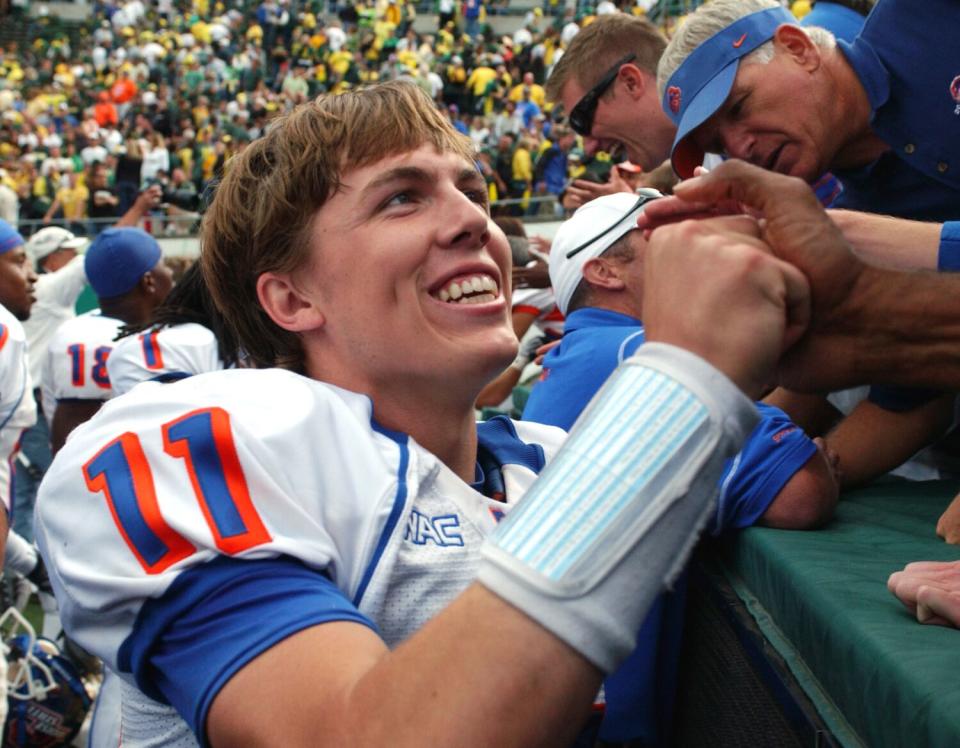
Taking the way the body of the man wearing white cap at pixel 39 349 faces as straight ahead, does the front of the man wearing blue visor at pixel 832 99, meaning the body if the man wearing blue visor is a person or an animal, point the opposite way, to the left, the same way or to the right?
the opposite way

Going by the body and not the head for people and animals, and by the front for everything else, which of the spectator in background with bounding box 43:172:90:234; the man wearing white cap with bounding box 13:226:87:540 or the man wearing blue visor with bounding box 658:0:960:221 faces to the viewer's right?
the man wearing white cap

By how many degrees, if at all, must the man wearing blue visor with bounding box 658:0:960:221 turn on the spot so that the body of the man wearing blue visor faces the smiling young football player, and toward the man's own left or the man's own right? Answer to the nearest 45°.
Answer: approximately 45° to the man's own left

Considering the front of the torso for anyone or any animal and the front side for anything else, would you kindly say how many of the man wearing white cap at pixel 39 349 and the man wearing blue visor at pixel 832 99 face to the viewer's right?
1

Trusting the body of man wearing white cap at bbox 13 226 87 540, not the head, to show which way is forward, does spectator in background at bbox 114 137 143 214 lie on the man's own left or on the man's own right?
on the man's own left

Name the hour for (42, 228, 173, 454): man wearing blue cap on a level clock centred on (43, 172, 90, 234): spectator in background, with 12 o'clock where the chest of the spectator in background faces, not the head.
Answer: The man wearing blue cap is roughly at 12 o'clock from the spectator in background.

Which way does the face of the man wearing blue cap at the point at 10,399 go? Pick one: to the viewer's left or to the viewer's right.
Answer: to the viewer's right
